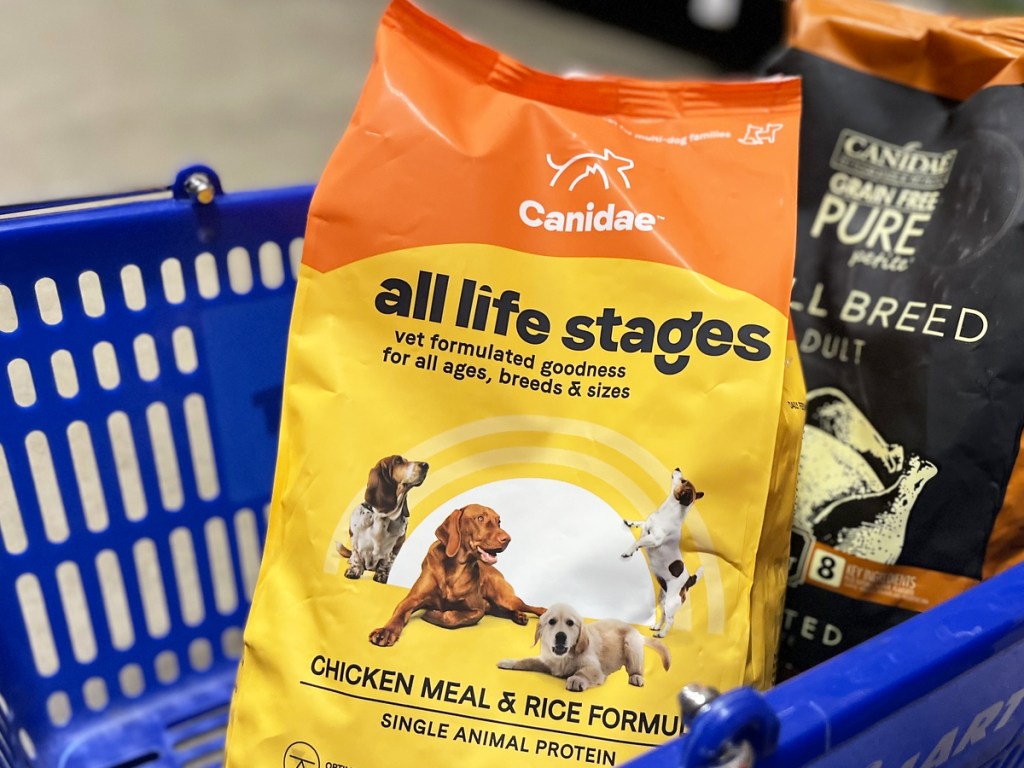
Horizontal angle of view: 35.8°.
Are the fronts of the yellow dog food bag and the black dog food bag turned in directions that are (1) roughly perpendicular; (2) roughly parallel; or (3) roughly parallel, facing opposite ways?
roughly parallel

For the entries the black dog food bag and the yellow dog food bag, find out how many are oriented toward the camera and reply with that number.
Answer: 2

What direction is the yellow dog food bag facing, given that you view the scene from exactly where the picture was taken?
facing the viewer

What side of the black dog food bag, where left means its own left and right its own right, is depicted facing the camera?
front
